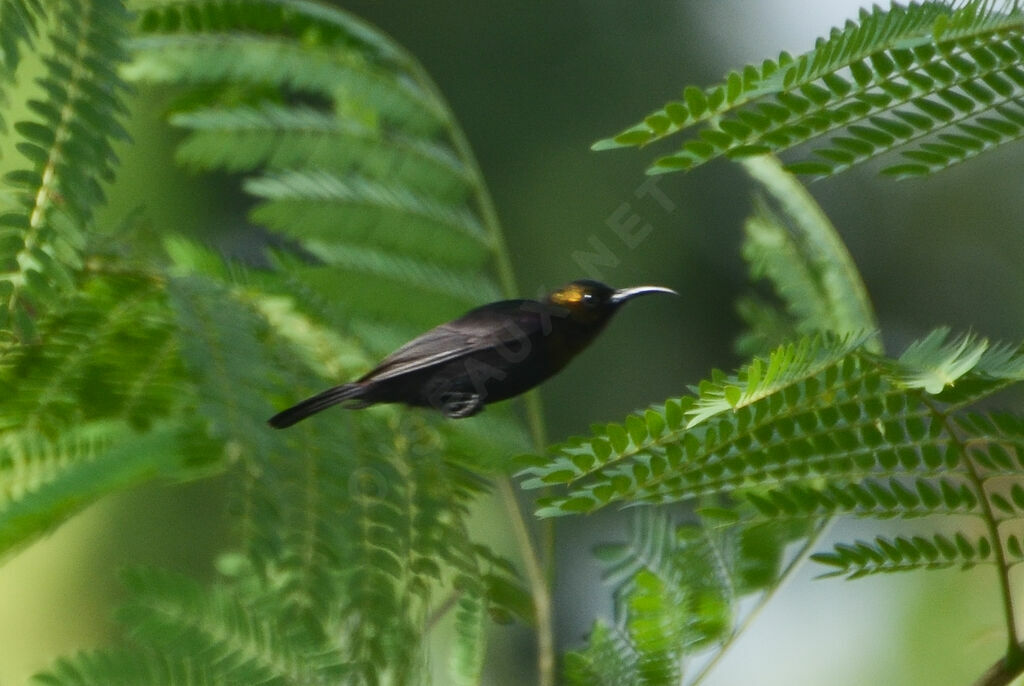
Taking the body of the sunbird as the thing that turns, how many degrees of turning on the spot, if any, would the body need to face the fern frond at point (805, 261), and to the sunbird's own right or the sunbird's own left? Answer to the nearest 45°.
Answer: approximately 45° to the sunbird's own left

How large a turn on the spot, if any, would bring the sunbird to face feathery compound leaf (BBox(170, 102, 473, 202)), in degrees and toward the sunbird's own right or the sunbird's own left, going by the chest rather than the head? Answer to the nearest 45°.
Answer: approximately 90° to the sunbird's own left

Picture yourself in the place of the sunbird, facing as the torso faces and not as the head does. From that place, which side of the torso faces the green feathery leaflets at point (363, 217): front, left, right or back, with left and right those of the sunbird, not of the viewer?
left

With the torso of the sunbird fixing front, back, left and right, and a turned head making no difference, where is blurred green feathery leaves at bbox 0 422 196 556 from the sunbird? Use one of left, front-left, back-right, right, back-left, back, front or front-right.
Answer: back-left

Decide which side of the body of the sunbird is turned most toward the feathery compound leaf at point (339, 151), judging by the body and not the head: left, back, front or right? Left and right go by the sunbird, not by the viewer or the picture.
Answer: left

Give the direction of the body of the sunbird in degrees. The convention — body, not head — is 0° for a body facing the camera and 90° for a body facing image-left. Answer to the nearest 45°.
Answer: approximately 270°
